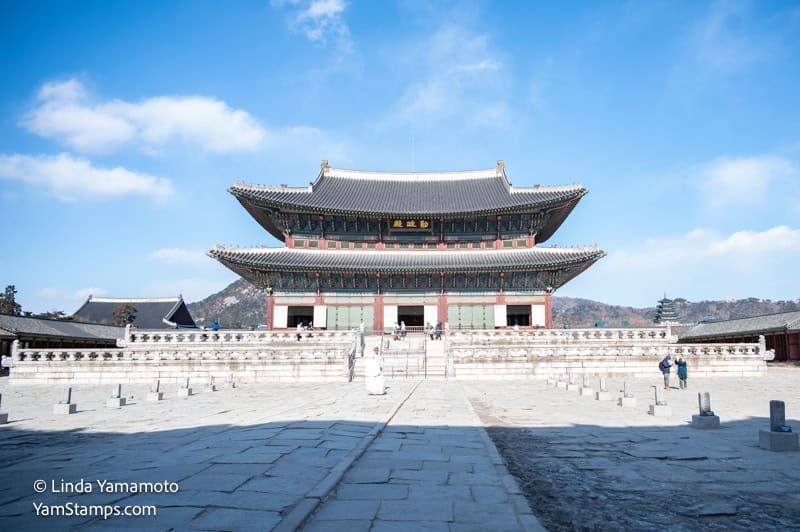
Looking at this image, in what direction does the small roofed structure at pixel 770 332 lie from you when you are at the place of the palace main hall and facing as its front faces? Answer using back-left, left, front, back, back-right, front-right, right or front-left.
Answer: left

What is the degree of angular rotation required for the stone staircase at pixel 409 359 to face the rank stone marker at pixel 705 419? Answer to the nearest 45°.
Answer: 0° — it already faces it

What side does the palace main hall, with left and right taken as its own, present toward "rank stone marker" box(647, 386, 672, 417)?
front

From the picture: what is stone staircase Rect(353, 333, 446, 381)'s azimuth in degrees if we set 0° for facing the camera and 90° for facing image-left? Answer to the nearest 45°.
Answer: approximately 0°

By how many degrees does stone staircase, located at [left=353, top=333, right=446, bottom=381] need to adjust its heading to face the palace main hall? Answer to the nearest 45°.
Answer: approximately 180°

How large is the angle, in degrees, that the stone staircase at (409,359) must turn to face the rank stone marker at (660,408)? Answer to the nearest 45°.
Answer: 0° — it already faces it

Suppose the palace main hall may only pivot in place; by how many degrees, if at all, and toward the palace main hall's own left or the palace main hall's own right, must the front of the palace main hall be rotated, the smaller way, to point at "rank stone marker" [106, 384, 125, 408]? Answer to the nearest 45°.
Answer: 0° — it already faces it

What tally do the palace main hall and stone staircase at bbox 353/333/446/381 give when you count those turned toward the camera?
2

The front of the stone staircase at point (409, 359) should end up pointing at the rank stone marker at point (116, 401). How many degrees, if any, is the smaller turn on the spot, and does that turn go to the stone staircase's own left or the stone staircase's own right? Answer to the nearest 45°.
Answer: approximately 45° to the stone staircase's own right

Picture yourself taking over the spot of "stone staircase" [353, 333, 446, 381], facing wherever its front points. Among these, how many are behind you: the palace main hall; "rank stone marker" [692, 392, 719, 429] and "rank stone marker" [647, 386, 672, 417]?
1

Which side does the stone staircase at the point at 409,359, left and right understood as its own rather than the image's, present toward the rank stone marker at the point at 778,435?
front
